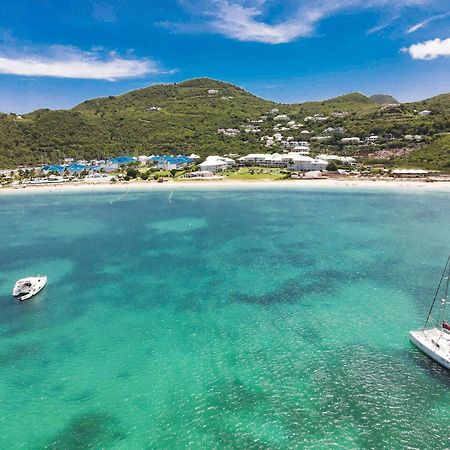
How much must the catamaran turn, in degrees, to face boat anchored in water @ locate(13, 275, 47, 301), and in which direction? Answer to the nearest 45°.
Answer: approximately 45° to its left

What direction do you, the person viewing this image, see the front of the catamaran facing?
facing away from the viewer and to the left of the viewer
